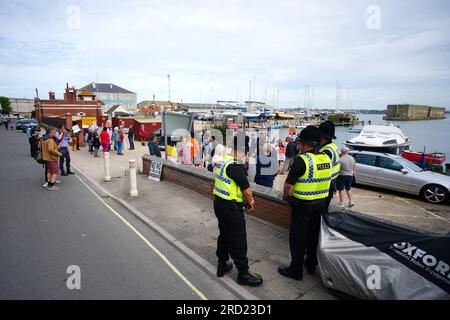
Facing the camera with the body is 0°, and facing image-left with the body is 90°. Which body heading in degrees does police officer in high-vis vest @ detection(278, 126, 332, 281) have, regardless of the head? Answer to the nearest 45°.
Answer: approximately 135°

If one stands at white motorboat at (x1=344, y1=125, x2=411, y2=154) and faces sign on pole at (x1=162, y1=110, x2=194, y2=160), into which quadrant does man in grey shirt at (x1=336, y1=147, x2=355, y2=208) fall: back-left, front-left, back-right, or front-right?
front-left

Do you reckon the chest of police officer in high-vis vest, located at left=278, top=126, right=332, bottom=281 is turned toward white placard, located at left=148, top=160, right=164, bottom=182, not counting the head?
yes
